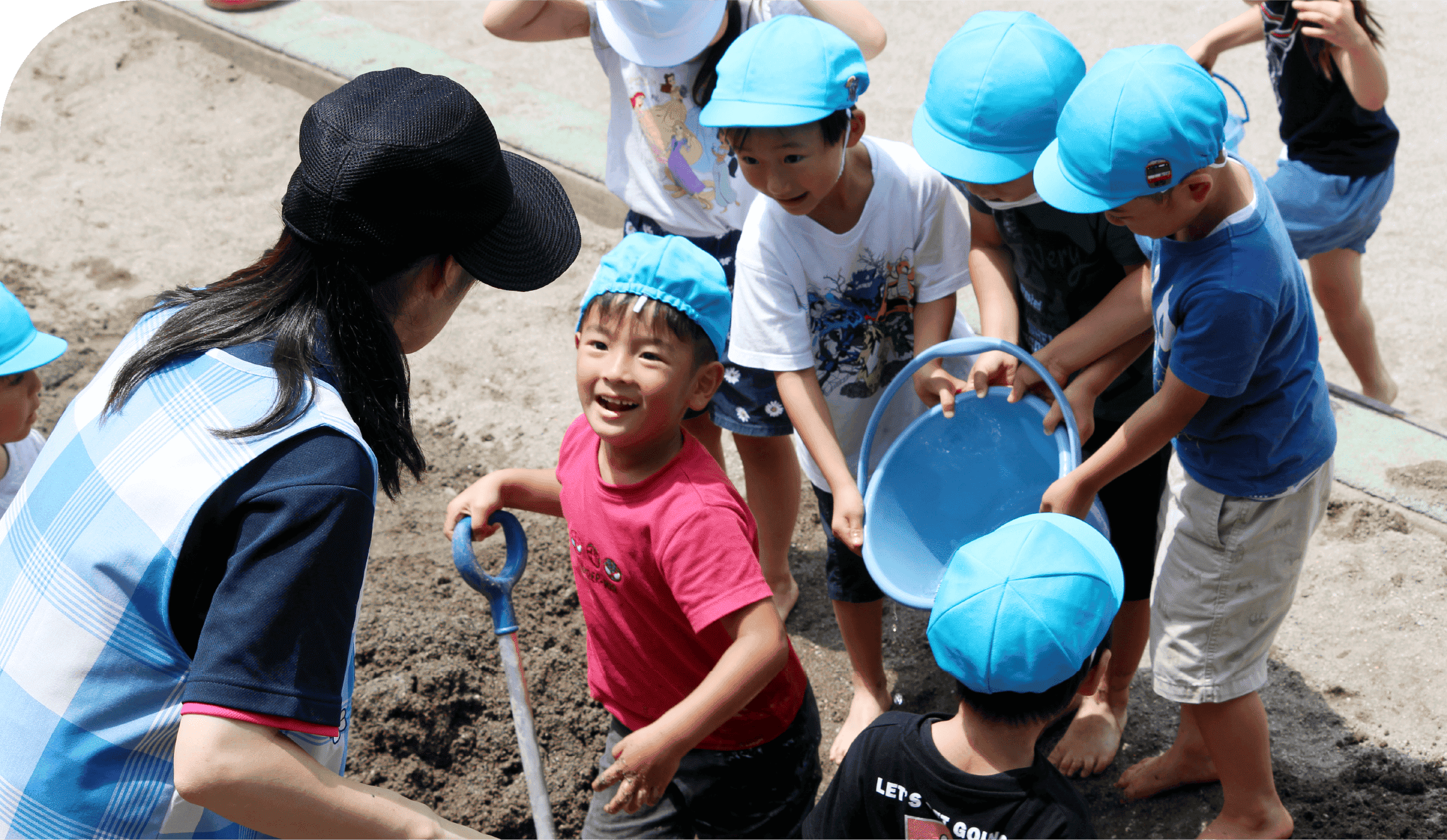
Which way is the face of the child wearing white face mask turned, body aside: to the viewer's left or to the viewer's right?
to the viewer's left

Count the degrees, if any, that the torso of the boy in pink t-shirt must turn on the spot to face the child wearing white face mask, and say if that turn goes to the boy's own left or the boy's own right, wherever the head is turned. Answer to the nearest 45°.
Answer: approximately 180°

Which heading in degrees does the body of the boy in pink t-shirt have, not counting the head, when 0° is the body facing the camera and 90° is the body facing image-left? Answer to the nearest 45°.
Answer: approximately 45°
